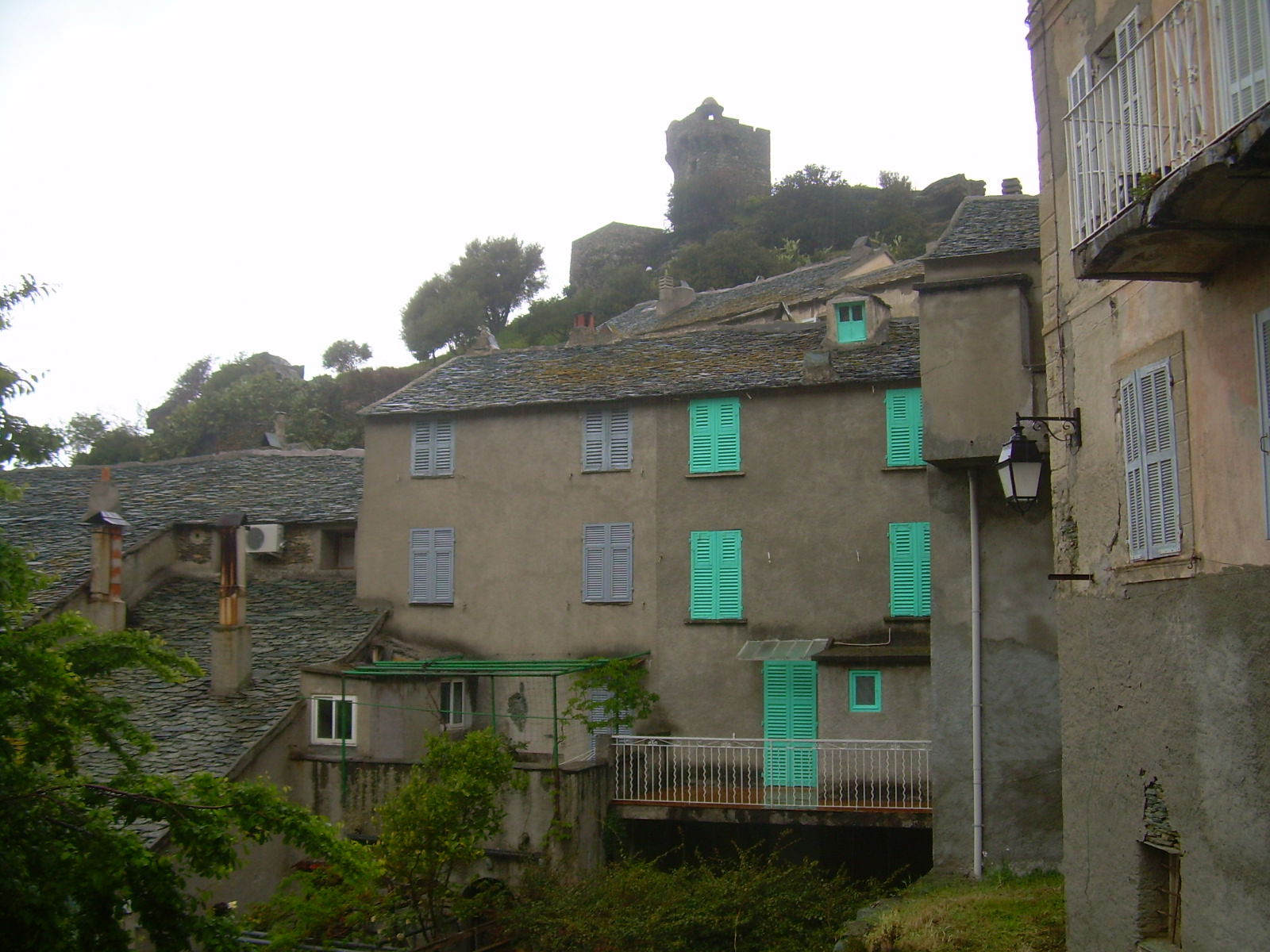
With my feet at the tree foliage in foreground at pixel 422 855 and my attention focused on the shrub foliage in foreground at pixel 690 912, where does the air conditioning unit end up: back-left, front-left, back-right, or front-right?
back-left

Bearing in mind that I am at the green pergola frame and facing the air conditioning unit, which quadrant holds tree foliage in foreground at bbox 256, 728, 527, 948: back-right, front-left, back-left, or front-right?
back-left

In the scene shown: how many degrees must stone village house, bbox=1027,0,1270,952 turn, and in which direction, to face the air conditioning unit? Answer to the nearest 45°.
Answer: approximately 90° to its right

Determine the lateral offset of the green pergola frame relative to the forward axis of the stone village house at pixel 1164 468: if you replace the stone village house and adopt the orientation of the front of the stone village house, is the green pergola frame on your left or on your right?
on your right

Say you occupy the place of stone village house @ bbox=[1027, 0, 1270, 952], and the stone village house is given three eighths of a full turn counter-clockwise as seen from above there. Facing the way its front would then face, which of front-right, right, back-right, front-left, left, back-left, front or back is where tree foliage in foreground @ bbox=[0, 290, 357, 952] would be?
back

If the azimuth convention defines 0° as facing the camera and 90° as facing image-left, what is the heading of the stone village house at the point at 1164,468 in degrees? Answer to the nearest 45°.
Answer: approximately 45°
